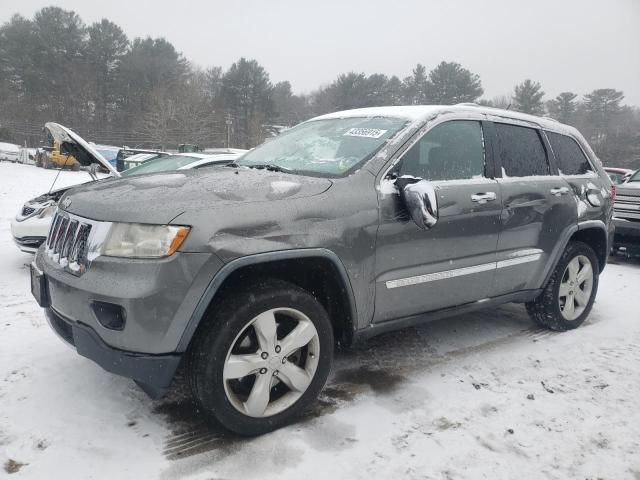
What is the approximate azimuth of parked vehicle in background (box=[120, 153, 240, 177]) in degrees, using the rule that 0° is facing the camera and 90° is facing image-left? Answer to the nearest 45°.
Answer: approximately 45°

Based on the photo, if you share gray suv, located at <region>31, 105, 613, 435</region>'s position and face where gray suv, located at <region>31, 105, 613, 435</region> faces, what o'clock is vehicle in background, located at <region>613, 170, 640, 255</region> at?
The vehicle in background is roughly at 6 o'clock from the gray suv.

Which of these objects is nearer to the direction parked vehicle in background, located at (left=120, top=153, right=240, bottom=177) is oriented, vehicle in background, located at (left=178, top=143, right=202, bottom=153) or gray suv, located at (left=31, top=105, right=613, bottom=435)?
the gray suv

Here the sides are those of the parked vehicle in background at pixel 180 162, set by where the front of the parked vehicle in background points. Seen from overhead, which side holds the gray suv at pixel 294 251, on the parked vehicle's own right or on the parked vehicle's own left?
on the parked vehicle's own left

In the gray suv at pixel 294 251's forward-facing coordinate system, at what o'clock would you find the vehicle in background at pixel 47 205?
The vehicle in background is roughly at 3 o'clock from the gray suv.

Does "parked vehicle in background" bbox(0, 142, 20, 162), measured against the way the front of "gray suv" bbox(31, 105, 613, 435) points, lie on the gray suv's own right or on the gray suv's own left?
on the gray suv's own right

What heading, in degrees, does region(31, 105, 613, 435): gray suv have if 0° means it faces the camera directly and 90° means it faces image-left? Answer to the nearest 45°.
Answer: approximately 45°

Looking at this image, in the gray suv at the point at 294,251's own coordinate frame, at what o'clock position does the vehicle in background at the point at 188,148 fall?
The vehicle in background is roughly at 4 o'clock from the gray suv.
